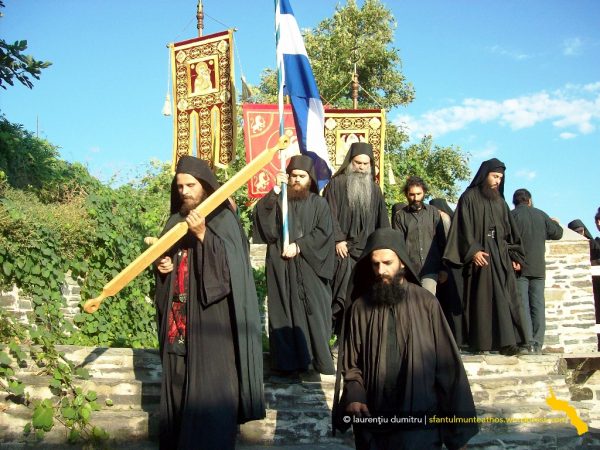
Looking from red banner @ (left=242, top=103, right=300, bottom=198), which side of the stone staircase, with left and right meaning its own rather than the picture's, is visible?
back

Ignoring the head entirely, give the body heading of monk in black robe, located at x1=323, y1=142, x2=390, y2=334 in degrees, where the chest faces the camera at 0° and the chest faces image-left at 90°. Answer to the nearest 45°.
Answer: approximately 0°

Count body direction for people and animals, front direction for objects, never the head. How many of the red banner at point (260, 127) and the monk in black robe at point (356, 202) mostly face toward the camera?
2

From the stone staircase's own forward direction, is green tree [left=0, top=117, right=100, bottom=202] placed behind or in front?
behind

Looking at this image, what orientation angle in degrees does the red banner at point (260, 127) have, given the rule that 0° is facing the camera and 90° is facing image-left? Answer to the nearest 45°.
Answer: approximately 0°

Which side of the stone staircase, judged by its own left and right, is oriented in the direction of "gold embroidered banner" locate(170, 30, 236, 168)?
back
